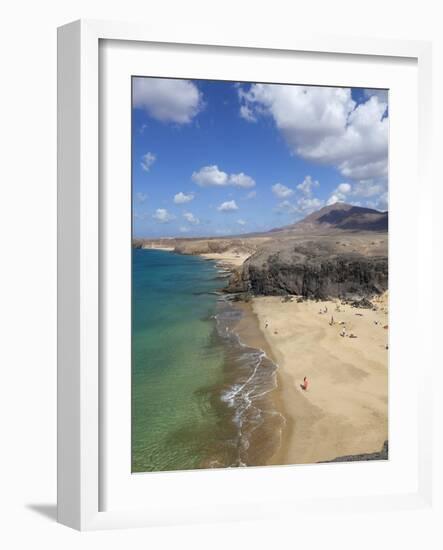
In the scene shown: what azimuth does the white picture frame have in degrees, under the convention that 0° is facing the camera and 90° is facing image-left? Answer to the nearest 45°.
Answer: approximately 315°
